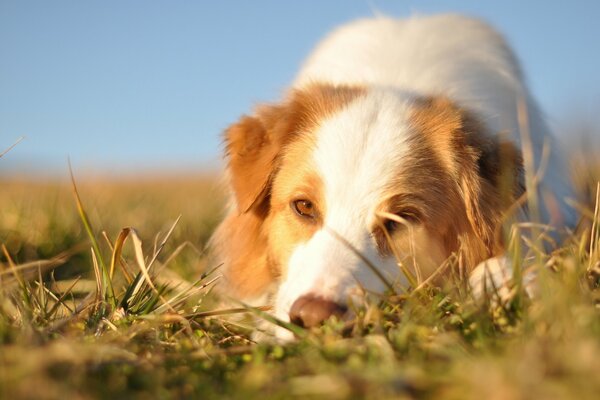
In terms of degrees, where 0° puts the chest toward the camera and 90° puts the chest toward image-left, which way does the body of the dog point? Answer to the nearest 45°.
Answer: approximately 0°
